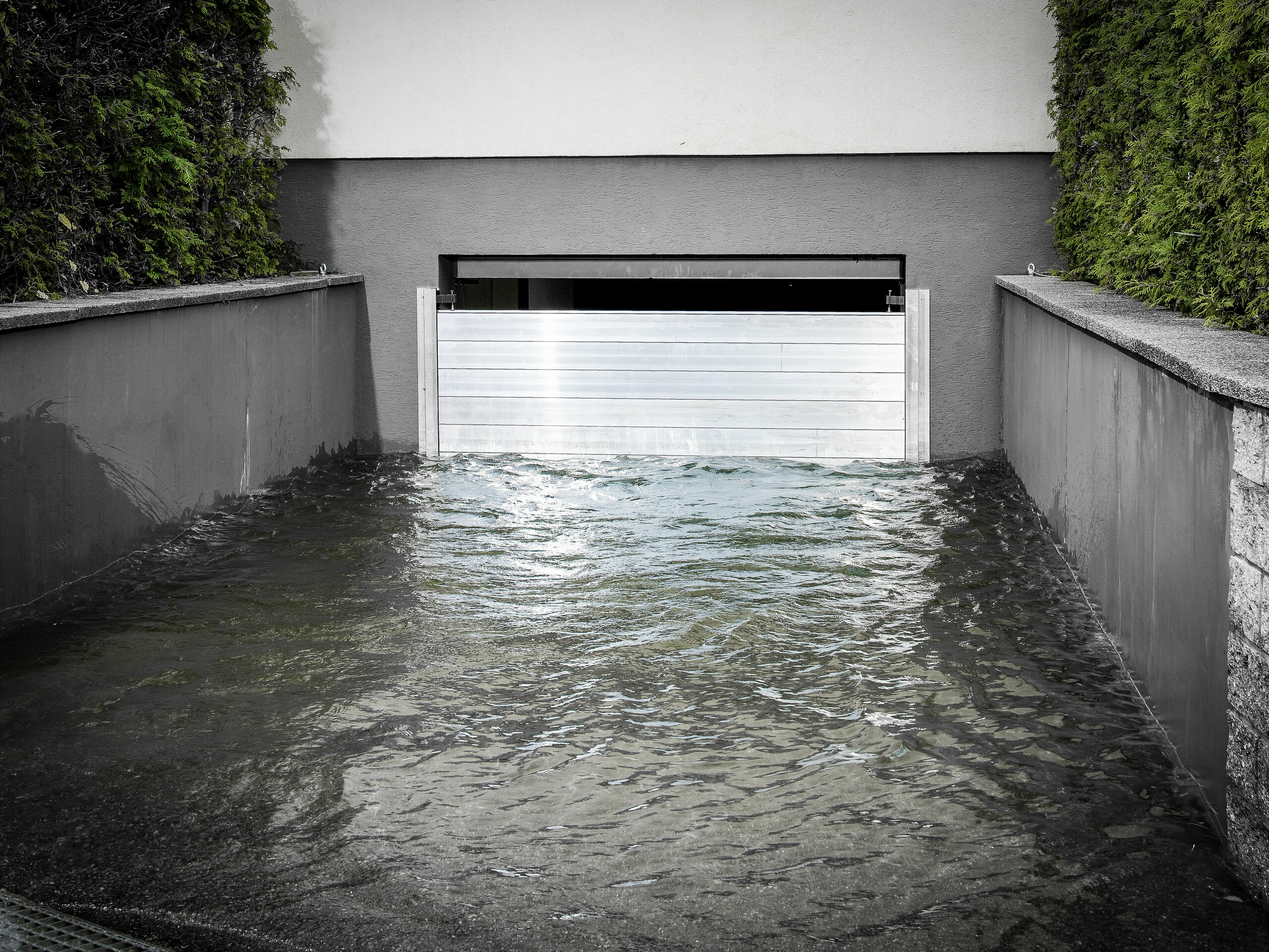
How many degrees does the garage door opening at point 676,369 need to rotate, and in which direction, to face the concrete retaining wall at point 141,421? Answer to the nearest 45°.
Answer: approximately 45° to its right

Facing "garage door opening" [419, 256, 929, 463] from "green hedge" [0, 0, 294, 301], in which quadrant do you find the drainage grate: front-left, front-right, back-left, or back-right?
back-right

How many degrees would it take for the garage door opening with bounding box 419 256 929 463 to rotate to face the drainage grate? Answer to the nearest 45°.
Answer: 0° — it already faces it

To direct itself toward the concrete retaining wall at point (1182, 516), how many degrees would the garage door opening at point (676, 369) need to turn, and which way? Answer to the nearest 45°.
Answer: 0° — it already faces it

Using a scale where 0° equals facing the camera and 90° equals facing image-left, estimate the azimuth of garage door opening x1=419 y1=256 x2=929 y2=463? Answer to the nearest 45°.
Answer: approximately 0°

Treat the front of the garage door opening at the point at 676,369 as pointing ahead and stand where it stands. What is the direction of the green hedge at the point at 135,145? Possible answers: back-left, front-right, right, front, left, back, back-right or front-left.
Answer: front-right
